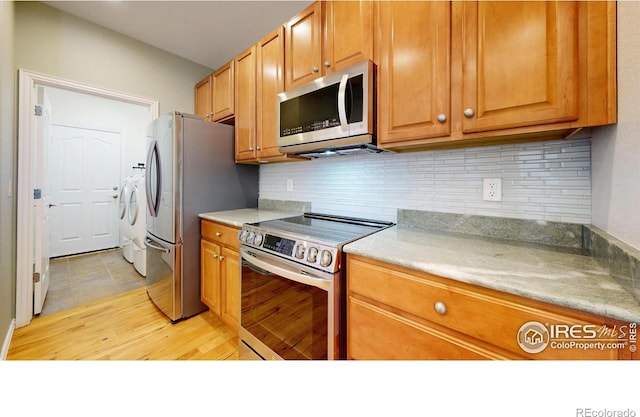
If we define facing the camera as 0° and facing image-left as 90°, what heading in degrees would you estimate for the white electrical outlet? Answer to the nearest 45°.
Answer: approximately 0°

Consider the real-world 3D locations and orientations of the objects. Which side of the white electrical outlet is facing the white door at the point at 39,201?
right

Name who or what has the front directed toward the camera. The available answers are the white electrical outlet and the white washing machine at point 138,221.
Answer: the white electrical outlet

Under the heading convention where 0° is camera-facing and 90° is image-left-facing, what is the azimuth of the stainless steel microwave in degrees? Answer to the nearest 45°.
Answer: approximately 45°

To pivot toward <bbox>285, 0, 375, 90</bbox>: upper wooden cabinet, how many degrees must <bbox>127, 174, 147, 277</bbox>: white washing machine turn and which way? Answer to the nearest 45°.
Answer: approximately 90° to its left

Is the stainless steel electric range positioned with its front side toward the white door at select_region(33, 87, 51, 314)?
no

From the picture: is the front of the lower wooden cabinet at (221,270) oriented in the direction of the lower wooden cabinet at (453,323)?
no

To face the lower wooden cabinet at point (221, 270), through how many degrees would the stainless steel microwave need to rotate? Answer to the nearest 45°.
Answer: approximately 90° to its right

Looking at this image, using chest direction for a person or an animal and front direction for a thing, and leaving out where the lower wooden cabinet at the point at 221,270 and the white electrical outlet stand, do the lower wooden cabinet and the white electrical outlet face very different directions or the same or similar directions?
same or similar directions

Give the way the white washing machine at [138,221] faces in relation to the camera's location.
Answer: facing to the left of the viewer
